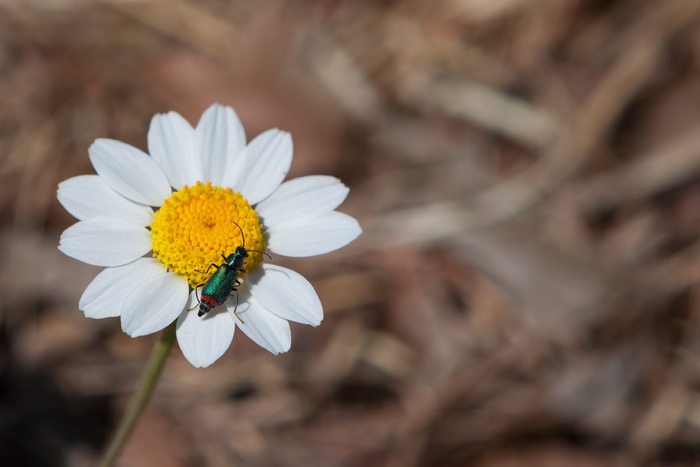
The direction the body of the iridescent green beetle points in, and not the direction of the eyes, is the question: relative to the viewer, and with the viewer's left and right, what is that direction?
facing away from the viewer and to the right of the viewer
